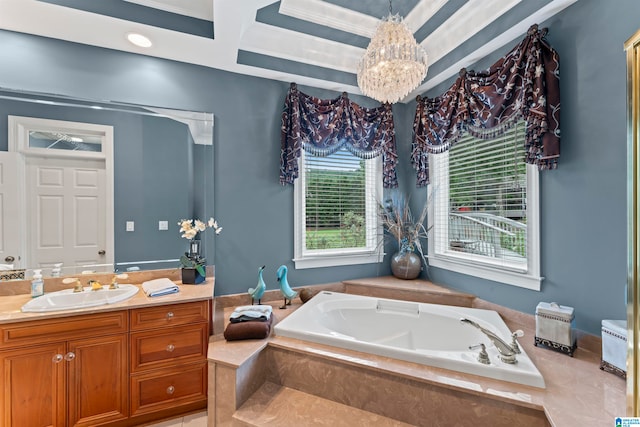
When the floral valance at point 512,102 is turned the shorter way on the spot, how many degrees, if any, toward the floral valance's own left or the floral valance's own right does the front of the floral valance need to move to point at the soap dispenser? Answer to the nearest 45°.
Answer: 0° — it already faces it

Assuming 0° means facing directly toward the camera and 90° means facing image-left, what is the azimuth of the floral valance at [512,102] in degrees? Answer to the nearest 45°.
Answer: approximately 45°
